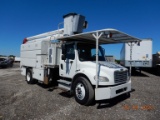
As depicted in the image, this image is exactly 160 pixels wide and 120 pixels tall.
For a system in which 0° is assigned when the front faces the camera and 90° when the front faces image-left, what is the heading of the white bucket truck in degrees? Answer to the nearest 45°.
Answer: approximately 315°
